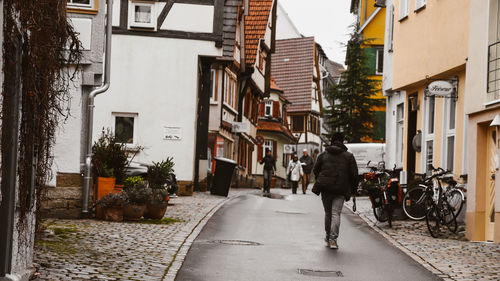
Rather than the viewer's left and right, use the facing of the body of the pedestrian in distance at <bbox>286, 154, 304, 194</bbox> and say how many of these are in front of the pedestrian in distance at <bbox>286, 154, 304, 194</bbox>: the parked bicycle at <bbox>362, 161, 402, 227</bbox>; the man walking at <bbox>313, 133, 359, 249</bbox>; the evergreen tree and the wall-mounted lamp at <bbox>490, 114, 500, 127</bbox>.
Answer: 3

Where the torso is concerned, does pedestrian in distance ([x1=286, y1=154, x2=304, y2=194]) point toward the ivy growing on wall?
yes

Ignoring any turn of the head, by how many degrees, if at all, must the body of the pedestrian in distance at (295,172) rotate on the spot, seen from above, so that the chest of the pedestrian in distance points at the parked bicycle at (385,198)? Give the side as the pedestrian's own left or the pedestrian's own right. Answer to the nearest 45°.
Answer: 0° — they already face it

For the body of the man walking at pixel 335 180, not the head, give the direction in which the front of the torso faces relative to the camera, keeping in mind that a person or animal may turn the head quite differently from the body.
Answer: away from the camera

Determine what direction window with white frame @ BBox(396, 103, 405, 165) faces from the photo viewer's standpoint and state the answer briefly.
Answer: facing to the left of the viewer
